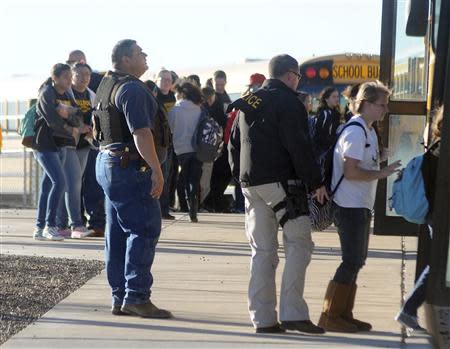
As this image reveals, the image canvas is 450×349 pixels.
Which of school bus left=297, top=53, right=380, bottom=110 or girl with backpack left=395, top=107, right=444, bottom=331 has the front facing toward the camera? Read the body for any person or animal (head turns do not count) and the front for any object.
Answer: the school bus

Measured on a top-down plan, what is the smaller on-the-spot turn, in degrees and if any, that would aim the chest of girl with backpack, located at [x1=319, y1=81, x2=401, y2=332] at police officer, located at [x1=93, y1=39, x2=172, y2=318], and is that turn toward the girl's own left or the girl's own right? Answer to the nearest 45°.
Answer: approximately 180°

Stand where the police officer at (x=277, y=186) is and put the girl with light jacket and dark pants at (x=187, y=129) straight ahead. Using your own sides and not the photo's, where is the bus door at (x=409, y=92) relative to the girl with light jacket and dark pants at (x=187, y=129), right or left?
right

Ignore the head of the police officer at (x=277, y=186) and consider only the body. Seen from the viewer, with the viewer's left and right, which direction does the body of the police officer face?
facing away from the viewer and to the right of the viewer

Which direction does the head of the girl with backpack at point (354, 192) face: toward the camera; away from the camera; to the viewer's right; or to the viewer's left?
to the viewer's right

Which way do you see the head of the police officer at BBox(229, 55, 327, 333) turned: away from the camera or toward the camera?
away from the camera

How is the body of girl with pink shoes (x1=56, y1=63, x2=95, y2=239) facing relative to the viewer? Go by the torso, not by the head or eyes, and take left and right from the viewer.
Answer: facing the viewer and to the right of the viewer

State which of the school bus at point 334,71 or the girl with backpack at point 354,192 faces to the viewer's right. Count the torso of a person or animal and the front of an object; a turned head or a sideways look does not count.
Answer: the girl with backpack

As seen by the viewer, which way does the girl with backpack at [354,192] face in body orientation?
to the viewer's right

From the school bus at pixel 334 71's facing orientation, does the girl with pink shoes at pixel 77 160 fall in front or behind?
in front
